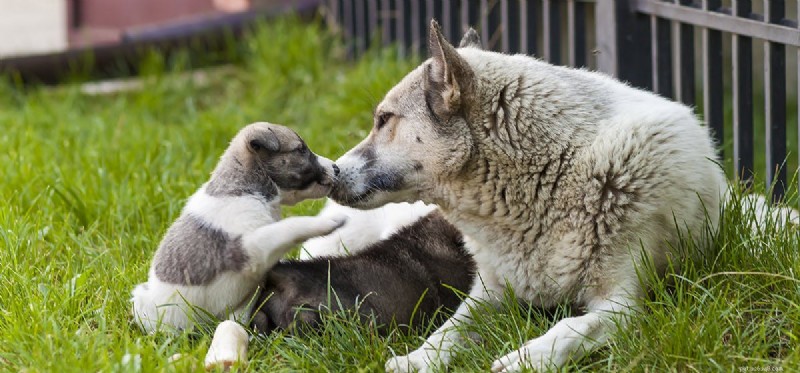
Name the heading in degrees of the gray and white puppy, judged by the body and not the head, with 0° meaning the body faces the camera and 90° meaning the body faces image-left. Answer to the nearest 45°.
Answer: approximately 270°
